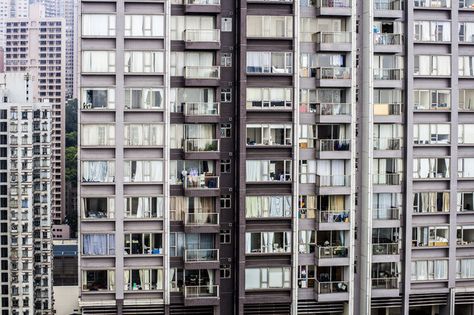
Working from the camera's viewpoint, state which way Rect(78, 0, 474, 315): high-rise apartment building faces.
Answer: facing the viewer
